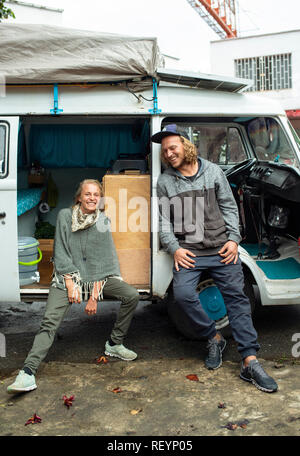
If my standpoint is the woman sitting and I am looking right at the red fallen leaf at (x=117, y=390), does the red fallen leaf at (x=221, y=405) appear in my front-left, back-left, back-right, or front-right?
front-left

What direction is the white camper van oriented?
to the viewer's right

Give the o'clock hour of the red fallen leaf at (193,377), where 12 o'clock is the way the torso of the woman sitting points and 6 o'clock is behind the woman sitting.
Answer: The red fallen leaf is roughly at 10 o'clock from the woman sitting.

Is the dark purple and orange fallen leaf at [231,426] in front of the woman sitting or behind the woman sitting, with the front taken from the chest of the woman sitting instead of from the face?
in front

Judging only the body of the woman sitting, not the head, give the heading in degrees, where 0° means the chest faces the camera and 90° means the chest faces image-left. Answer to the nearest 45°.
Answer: approximately 0°

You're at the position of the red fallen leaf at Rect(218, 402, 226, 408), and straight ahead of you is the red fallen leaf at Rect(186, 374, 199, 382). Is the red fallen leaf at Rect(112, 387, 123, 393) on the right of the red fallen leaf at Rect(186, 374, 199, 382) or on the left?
left

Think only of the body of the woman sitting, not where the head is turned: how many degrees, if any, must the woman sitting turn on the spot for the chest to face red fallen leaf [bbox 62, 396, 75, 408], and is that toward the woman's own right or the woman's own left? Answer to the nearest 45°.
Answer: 0° — they already face it
